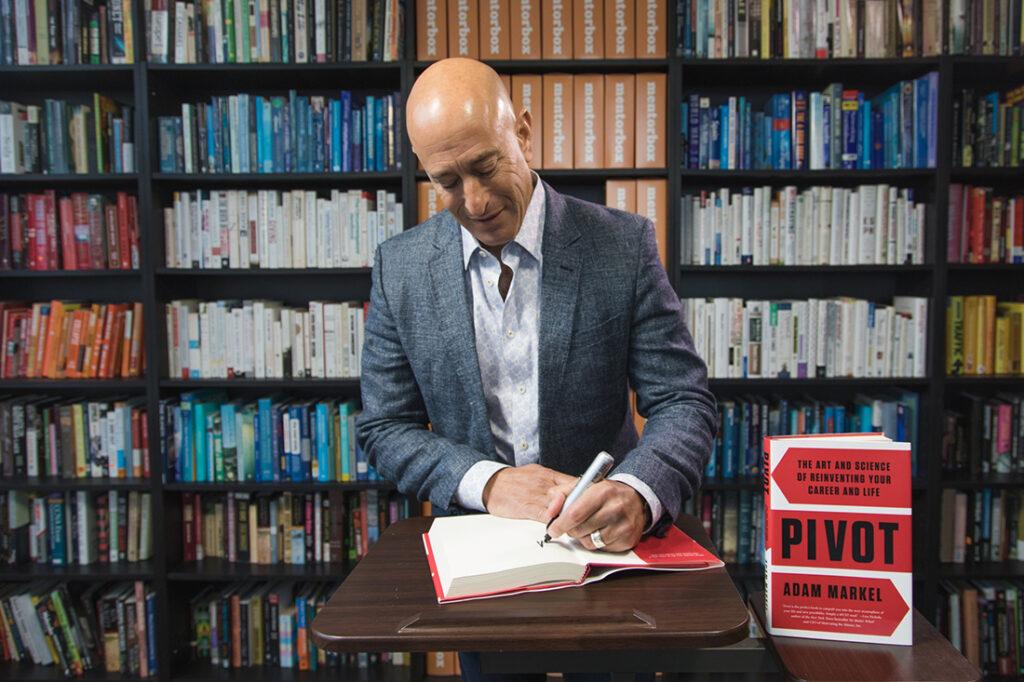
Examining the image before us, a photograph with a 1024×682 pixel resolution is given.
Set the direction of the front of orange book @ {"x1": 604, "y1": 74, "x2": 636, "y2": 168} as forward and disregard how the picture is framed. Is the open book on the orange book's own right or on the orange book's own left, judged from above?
on the orange book's own right

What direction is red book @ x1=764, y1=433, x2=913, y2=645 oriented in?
toward the camera

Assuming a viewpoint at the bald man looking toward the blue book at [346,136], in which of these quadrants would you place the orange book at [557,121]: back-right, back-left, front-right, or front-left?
front-right

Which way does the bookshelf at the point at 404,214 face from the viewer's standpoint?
toward the camera

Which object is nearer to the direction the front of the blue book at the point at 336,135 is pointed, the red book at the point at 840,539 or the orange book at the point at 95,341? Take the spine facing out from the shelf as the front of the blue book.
the red book

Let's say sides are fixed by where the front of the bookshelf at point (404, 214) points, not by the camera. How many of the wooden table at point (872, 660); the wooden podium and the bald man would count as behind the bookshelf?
0

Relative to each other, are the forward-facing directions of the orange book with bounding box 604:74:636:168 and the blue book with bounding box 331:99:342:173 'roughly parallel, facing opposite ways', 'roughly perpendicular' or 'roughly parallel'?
roughly parallel
